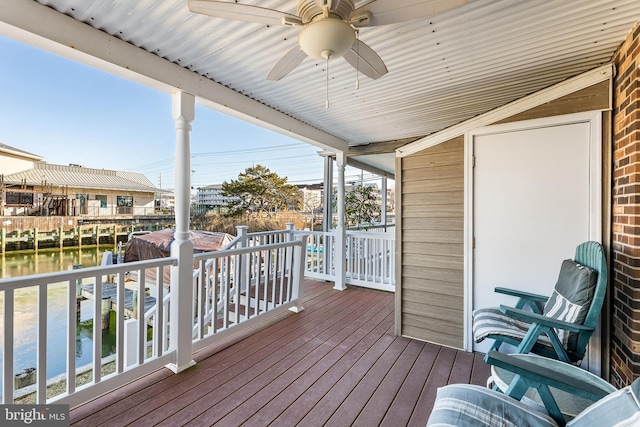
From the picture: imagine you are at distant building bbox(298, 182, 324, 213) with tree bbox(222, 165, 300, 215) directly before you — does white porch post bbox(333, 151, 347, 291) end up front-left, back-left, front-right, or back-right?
front-left

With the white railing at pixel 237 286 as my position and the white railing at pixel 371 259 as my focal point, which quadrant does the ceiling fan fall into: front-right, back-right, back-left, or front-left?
back-right

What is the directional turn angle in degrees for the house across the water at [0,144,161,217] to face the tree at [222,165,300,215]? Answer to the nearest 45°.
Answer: approximately 45° to its left

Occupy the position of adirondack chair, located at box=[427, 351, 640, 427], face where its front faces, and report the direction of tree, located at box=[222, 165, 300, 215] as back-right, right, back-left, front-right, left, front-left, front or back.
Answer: front-right

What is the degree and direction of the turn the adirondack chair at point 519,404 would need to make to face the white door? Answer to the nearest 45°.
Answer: approximately 90° to its right

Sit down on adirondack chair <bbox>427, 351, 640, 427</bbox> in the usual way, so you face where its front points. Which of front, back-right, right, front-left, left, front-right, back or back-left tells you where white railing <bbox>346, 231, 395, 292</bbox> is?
front-right

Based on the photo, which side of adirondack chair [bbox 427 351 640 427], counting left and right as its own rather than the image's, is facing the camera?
left

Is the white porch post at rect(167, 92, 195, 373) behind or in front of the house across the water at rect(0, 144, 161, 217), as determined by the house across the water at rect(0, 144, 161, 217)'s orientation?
in front
